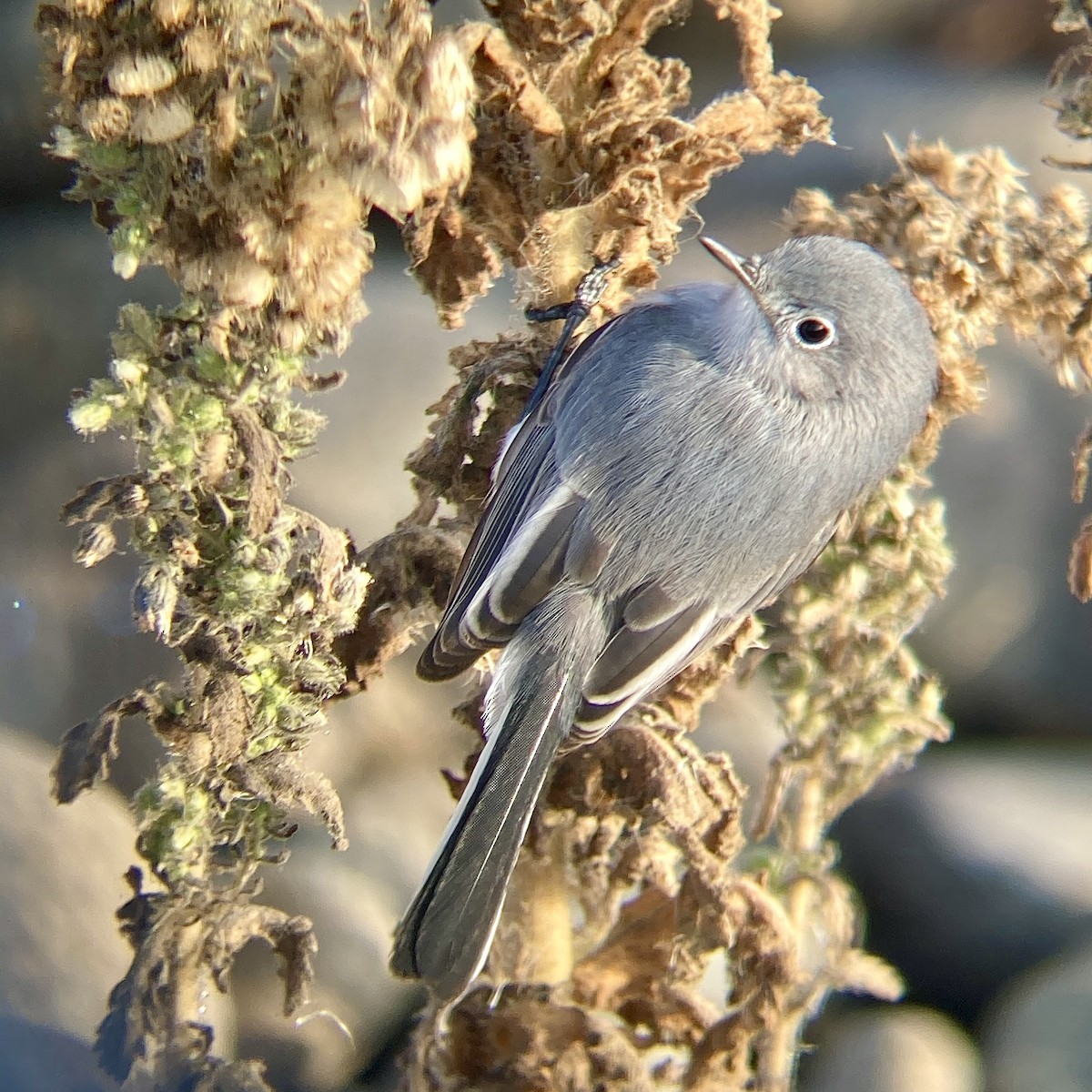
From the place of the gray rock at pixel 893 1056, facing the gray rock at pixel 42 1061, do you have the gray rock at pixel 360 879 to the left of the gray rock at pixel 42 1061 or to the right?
right

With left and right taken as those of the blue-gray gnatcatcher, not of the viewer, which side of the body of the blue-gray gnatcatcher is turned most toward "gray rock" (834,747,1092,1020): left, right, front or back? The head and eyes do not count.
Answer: front

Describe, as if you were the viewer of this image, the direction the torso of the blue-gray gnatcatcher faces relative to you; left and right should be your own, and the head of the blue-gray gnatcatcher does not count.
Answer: facing away from the viewer and to the right of the viewer
